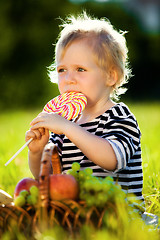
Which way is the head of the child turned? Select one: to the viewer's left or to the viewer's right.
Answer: to the viewer's left

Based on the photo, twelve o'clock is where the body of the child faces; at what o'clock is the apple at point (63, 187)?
The apple is roughly at 11 o'clock from the child.

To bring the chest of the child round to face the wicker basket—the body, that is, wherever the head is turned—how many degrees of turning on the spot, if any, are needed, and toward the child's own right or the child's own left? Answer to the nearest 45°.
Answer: approximately 45° to the child's own left
